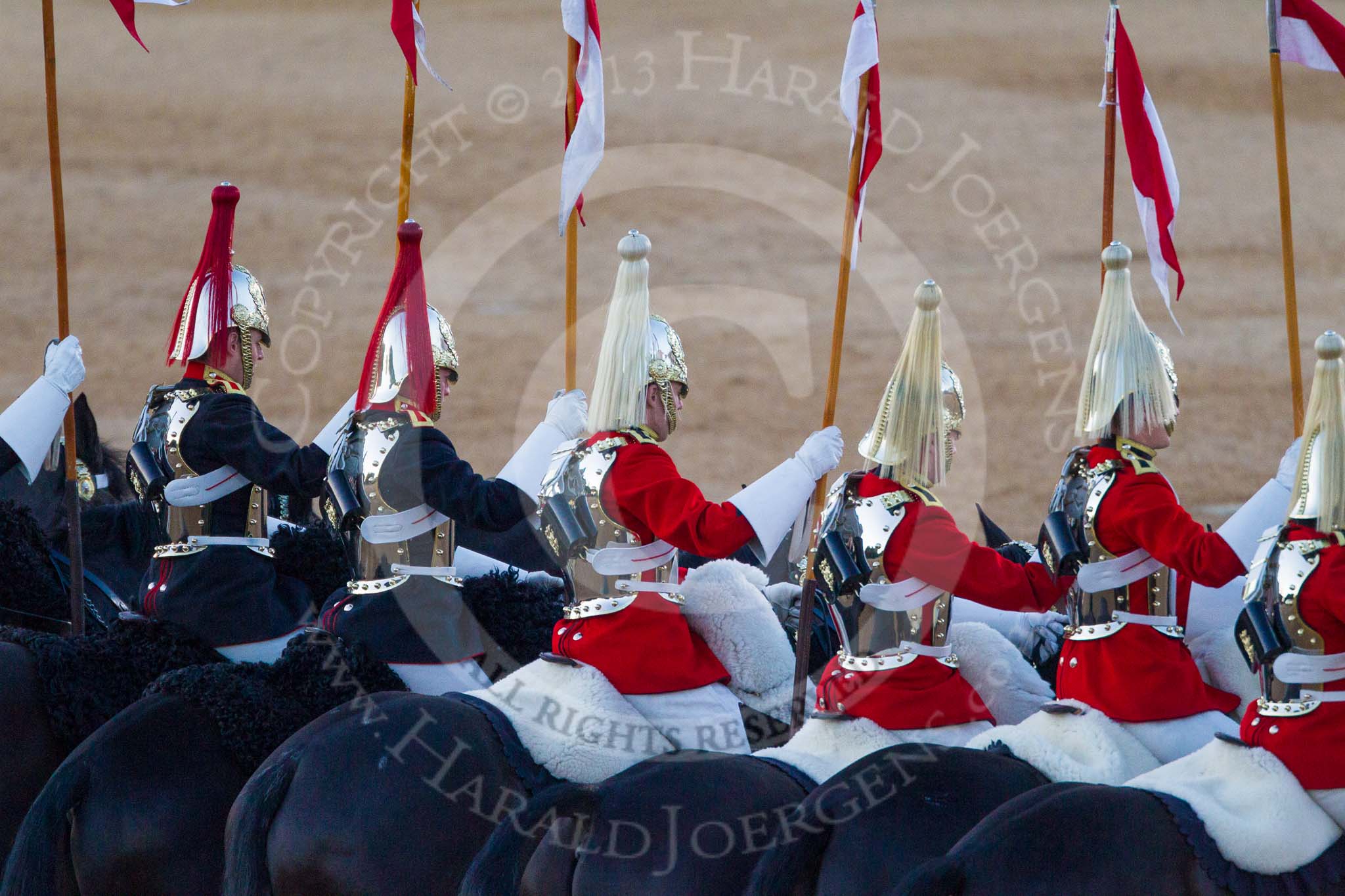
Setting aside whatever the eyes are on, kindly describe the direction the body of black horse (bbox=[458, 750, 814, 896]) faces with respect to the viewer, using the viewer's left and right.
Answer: facing away from the viewer and to the right of the viewer

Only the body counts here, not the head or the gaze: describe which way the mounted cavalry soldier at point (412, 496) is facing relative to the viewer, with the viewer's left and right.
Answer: facing away from the viewer and to the right of the viewer

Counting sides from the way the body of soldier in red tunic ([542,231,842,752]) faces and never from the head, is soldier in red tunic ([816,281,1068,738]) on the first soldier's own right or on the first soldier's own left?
on the first soldier's own right

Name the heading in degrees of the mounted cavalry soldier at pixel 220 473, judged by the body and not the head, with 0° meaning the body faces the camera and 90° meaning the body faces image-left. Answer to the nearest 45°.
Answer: approximately 225°

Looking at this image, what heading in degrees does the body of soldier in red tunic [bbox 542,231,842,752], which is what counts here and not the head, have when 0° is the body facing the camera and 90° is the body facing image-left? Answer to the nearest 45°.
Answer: approximately 225°

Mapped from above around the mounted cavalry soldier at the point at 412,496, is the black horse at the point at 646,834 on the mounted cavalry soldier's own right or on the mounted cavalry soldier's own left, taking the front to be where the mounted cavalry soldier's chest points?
on the mounted cavalry soldier's own right

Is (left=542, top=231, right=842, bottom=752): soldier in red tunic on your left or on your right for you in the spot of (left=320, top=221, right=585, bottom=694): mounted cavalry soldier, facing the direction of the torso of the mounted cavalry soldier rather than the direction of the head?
on your right

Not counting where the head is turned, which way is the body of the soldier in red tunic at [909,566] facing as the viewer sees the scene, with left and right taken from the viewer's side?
facing away from the viewer and to the right of the viewer

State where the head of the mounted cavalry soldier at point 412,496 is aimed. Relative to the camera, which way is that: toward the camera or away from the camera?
away from the camera
